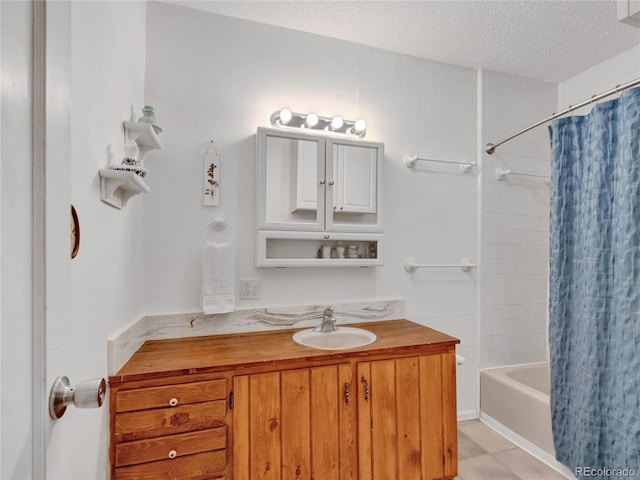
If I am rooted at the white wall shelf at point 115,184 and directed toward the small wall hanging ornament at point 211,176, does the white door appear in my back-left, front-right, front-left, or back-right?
back-right

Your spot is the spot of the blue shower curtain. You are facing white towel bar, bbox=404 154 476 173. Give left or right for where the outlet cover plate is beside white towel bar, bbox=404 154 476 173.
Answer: left

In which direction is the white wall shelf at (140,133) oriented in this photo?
to the viewer's right

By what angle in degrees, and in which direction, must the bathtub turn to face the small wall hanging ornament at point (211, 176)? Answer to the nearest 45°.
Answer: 0° — it already faces it

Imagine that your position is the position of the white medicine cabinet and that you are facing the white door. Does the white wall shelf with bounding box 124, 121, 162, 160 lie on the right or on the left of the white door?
right

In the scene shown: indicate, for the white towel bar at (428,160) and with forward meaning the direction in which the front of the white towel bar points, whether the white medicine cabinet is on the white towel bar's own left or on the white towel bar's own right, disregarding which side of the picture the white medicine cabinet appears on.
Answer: on the white towel bar's own right

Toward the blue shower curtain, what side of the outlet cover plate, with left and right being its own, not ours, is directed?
left

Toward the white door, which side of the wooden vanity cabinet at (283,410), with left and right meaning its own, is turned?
front

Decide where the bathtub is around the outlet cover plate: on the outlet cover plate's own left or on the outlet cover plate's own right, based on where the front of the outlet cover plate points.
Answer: on the outlet cover plate's own left

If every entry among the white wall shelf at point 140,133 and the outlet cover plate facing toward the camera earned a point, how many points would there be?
1

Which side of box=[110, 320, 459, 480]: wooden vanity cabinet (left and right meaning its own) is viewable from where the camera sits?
front

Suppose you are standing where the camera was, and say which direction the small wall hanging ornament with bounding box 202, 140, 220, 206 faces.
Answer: facing the viewer

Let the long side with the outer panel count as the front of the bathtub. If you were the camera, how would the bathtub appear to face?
facing the viewer and to the left of the viewer
